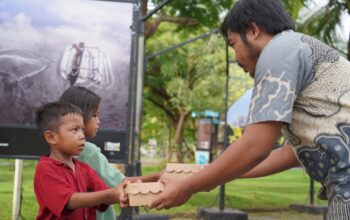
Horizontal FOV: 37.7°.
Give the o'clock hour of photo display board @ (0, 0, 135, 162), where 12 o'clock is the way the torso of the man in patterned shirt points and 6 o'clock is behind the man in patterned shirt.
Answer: The photo display board is roughly at 2 o'clock from the man in patterned shirt.

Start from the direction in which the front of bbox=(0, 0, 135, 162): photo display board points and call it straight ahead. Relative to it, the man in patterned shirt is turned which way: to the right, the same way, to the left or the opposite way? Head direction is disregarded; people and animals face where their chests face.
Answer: to the right

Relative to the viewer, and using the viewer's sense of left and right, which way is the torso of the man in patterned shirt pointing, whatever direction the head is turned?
facing to the left of the viewer

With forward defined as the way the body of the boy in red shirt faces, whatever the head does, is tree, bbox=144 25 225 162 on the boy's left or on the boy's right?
on the boy's left

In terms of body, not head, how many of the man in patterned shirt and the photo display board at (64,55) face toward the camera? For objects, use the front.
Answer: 1

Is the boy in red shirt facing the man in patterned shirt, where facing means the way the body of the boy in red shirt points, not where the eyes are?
yes

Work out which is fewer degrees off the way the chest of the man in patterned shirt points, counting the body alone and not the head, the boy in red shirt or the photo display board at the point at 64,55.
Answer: the boy in red shirt

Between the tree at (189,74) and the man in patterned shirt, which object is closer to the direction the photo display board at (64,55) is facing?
the man in patterned shirt

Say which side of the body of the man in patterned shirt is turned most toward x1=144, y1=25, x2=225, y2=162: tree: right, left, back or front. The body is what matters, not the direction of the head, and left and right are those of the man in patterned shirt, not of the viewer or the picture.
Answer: right

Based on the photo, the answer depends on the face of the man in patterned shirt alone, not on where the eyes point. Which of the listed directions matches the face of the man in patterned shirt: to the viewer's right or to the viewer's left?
to the viewer's left

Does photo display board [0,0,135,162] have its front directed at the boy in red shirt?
yes
